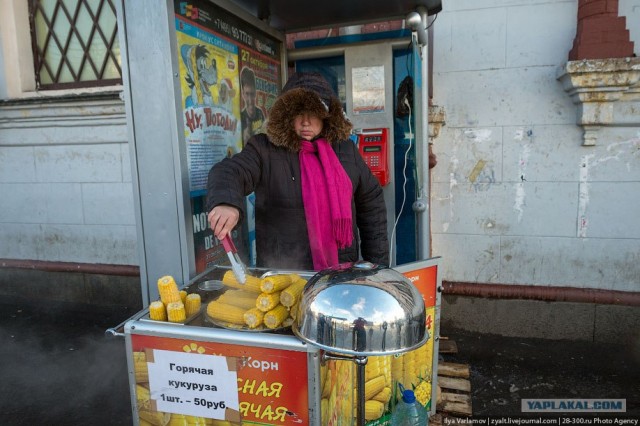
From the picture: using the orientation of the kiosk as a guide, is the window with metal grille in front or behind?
behind

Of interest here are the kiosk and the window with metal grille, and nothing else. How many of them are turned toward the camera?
2

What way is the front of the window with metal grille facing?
toward the camera

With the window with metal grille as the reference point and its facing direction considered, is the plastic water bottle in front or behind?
in front

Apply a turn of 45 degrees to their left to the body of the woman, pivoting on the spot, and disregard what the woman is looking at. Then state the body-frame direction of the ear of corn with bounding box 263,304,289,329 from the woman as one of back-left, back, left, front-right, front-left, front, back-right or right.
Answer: front-right

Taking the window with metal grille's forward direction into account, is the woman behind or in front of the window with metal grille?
in front

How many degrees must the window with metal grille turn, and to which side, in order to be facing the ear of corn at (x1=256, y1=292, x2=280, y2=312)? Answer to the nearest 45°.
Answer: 0° — it already faces it

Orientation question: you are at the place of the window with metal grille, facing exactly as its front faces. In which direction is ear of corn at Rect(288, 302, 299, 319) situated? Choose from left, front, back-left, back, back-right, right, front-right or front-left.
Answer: front

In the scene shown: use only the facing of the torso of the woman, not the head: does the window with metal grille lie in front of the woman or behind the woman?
behind

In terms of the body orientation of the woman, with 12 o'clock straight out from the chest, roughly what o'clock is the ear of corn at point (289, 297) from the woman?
The ear of corn is roughly at 12 o'clock from the woman.

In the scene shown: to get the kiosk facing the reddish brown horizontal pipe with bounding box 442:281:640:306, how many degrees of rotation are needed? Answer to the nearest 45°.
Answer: approximately 135° to its left

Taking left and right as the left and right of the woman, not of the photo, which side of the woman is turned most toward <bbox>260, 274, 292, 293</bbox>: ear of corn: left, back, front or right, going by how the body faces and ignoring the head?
front

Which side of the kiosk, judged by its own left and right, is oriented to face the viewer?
front
